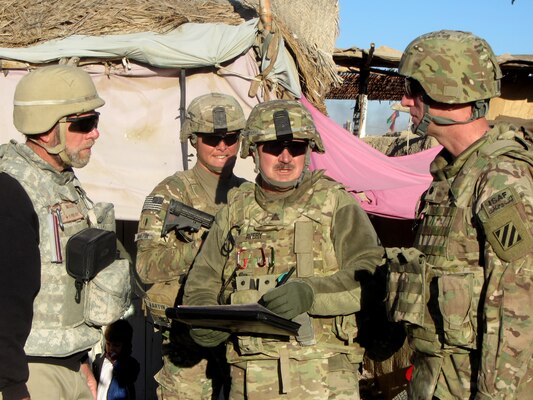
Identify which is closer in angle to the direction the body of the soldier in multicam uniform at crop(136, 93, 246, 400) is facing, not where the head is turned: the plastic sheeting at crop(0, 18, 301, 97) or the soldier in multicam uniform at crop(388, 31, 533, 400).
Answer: the soldier in multicam uniform

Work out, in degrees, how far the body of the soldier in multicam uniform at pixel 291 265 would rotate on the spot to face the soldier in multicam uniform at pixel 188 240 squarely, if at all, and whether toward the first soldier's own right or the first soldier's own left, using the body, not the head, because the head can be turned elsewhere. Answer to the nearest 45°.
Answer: approximately 135° to the first soldier's own right

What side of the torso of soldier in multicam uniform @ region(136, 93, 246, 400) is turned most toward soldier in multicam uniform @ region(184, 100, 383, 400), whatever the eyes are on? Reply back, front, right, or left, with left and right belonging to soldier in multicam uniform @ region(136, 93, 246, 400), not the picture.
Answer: front

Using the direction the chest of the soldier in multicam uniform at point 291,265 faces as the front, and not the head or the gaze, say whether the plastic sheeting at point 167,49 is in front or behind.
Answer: behind

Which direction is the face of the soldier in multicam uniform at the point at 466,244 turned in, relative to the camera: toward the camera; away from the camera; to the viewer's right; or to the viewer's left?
to the viewer's left

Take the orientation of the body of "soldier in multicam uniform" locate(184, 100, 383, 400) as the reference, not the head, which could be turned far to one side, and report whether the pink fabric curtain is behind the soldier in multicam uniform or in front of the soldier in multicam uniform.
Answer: behind

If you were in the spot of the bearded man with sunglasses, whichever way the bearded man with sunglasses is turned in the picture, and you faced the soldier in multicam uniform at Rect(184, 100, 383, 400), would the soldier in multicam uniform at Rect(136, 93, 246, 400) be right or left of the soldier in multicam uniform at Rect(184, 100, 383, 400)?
left

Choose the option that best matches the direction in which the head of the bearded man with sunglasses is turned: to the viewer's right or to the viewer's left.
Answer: to the viewer's right

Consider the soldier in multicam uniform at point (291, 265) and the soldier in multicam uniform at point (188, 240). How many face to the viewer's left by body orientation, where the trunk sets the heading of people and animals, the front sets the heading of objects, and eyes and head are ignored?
0

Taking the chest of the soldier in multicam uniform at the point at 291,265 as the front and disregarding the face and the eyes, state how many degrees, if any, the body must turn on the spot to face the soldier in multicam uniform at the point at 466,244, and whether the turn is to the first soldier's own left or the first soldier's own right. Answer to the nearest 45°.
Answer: approximately 45° to the first soldier's own left

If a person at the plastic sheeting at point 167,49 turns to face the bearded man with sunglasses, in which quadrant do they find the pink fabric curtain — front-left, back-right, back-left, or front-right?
back-left

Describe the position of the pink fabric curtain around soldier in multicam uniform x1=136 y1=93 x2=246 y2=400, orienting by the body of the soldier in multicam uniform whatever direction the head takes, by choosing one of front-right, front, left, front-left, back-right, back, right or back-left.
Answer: left

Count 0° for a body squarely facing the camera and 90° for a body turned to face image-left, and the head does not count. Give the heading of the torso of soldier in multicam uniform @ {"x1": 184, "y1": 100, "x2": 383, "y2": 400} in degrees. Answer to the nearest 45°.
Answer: approximately 0°

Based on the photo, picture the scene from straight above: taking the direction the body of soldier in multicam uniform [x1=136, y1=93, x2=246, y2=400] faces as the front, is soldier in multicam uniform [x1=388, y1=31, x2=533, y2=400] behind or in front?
in front

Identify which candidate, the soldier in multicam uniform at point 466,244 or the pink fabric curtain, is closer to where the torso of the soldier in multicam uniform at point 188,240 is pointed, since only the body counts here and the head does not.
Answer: the soldier in multicam uniform

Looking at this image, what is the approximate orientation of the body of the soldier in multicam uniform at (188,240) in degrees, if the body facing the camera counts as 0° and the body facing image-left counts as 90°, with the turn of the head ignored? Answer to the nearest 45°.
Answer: approximately 315°
